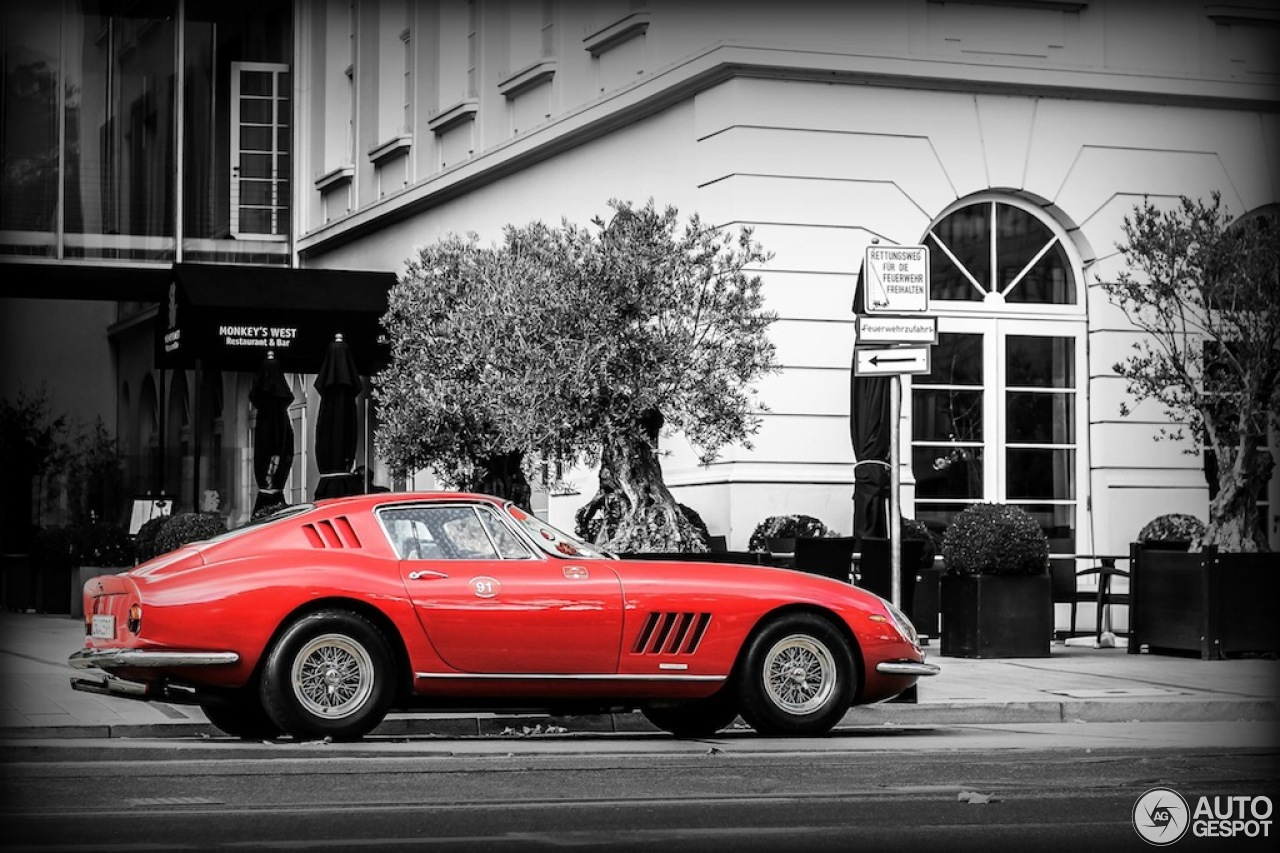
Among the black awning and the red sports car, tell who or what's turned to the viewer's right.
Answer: the red sports car

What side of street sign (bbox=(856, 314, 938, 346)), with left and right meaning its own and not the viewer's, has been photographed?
front

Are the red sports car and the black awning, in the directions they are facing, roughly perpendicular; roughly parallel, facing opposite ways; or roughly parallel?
roughly perpendicular

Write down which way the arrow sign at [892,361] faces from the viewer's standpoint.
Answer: facing the viewer

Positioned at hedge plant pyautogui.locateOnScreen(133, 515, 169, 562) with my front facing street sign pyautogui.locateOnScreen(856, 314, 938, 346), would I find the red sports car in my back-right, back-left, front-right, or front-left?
front-right

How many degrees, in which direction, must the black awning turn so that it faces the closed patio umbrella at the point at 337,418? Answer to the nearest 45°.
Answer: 0° — it already faces it

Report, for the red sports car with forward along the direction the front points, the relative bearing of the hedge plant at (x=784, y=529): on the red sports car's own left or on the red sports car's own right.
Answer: on the red sports car's own left

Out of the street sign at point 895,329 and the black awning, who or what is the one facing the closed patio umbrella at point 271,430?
the black awning

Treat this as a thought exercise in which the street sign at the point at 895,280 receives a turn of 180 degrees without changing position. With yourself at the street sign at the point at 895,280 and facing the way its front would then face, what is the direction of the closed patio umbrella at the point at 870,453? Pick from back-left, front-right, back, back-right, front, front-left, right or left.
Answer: front

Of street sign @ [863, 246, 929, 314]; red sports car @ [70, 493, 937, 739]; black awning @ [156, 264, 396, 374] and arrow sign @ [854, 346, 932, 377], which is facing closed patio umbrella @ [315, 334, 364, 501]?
the black awning

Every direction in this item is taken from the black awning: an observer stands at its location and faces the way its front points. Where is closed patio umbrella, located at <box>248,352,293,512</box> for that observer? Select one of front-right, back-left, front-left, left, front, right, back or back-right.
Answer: front

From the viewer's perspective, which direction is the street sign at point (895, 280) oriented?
toward the camera

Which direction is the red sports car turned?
to the viewer's right

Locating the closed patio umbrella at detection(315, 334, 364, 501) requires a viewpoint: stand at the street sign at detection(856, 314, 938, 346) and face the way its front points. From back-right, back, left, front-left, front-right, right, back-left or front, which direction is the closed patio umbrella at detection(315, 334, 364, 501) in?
back-right

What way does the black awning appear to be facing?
toward the camera

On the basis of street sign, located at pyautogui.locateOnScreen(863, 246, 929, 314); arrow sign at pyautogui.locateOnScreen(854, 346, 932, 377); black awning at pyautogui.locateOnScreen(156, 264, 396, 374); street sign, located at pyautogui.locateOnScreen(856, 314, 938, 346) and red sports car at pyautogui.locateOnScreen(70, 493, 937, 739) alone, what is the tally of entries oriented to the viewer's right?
1
